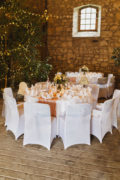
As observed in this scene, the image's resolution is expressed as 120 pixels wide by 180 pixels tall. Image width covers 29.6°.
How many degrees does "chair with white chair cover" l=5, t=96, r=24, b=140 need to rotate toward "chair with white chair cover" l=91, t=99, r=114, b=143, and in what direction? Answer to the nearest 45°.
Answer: approximately 45° to its right

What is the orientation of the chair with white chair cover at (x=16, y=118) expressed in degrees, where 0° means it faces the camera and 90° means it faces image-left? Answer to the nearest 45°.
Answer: approximately 225°

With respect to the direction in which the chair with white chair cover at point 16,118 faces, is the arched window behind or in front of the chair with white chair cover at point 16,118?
in front

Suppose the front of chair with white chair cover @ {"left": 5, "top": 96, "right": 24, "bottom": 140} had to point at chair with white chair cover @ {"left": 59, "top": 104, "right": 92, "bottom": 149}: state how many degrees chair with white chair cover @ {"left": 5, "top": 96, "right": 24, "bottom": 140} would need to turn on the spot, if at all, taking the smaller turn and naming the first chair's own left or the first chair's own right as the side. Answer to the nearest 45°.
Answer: approximately 90° to the first chair's own right

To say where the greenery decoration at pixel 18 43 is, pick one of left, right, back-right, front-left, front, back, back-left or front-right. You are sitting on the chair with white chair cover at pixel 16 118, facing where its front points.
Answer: front-left

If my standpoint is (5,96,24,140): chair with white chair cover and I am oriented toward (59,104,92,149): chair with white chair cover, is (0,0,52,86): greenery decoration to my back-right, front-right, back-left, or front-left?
back-left

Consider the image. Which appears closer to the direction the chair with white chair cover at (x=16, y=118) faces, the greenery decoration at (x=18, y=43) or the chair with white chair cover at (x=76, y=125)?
the greenery decoration

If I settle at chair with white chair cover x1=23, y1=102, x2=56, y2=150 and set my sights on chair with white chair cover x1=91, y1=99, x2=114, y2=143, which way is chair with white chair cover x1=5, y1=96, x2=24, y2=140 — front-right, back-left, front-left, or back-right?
back-left
